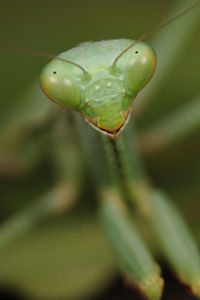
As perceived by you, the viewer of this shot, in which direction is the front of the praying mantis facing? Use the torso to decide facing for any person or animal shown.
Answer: facing the viewer
